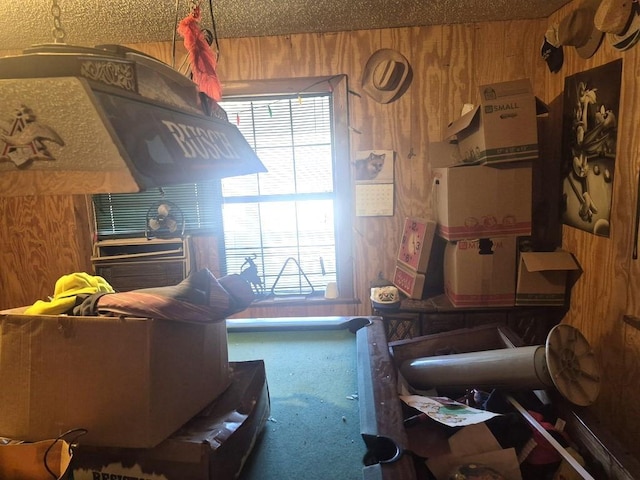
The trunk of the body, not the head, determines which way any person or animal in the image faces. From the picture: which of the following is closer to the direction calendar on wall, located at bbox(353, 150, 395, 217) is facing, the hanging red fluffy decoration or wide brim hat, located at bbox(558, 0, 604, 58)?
the hanging red fluffy decoration

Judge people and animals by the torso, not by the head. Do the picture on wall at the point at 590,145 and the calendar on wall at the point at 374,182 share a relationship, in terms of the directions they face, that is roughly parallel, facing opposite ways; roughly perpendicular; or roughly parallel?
roughly perpendicular

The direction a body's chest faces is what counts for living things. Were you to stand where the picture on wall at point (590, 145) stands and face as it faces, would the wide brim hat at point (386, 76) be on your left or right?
on your right

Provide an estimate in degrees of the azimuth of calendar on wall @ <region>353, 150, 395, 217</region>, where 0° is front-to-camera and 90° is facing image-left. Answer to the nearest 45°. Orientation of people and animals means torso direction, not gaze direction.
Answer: approximately 0°

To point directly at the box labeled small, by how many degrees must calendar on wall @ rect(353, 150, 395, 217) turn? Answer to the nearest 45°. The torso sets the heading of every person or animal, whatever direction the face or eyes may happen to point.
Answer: approximately 45° to its left

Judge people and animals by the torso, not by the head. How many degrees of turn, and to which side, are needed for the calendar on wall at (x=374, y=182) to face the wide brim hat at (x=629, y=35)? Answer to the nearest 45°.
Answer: approximately 45° to its left

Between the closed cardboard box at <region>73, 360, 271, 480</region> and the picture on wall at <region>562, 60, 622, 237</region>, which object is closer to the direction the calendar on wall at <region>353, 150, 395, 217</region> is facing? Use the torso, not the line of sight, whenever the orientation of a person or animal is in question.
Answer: the closed cardboard box

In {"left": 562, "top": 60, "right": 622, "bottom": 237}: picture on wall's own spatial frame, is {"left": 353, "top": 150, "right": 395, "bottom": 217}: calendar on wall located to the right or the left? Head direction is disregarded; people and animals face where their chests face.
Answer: on its right
